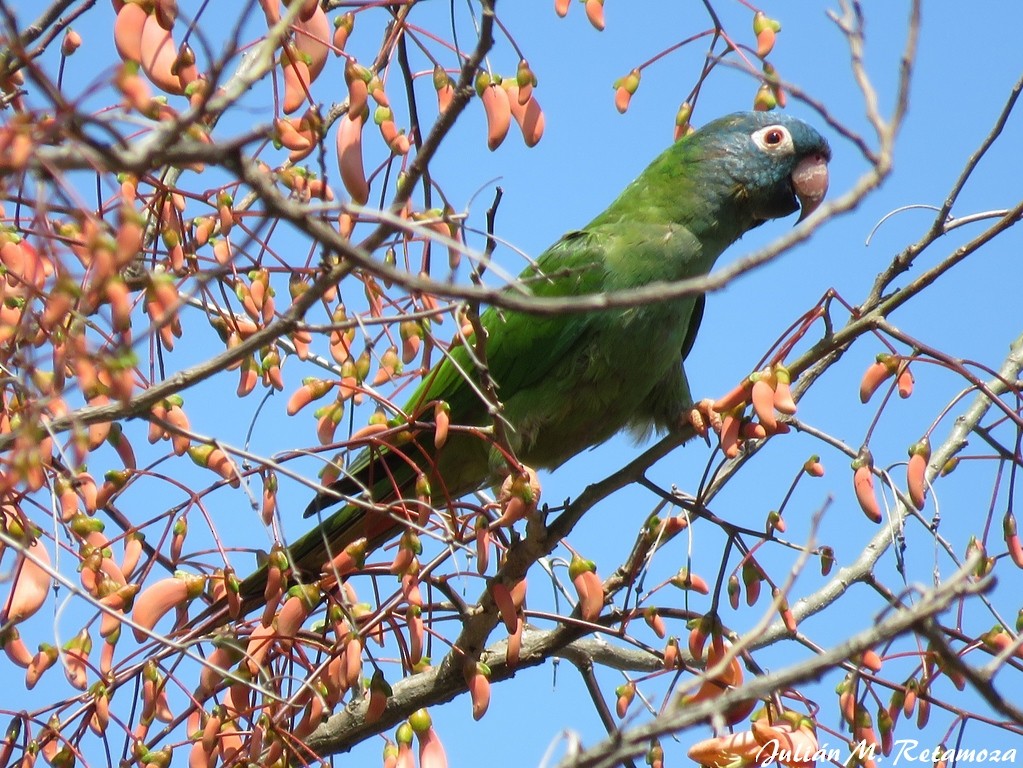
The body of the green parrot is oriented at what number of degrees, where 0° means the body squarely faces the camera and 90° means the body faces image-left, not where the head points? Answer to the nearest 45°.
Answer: approximately 270°

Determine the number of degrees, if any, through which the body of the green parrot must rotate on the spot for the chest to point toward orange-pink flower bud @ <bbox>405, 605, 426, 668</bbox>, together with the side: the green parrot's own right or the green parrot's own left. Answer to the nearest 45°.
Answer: approximately 135° to the green parrot's own right
